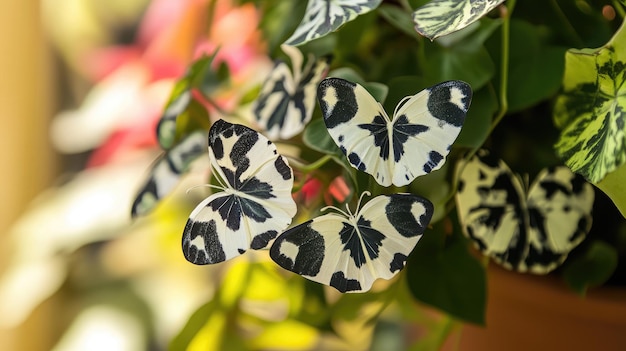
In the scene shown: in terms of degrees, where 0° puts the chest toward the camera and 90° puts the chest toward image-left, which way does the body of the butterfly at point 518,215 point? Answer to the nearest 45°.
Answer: approximately 180°

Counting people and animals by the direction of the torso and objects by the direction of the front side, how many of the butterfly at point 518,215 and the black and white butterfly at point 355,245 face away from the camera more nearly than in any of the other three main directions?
2

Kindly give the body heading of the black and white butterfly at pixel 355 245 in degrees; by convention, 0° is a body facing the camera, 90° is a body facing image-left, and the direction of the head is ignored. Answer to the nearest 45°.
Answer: approximately 180°

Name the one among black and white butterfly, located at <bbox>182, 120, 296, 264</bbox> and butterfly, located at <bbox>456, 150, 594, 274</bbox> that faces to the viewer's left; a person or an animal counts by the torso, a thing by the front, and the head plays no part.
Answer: the black and white butterfly

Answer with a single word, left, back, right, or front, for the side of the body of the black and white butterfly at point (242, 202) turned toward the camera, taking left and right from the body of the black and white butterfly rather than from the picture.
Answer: left
